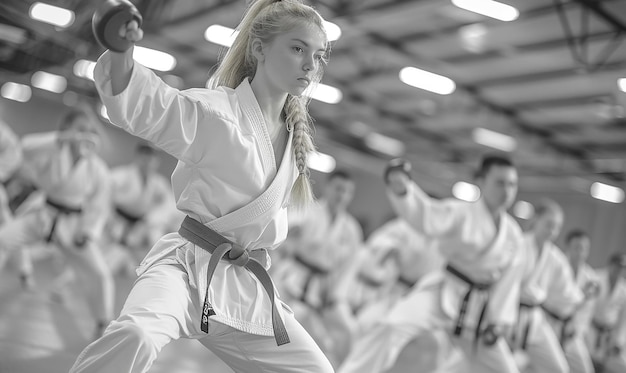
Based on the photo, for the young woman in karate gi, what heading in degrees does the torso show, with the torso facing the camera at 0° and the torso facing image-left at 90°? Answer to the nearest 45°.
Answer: approximately 315°

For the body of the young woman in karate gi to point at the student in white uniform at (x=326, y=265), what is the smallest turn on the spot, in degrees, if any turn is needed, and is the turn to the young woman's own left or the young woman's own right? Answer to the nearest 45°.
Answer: approximately 135° to the young woman's own left

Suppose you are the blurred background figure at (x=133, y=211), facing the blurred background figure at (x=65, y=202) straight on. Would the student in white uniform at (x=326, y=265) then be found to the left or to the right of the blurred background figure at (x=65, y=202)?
left

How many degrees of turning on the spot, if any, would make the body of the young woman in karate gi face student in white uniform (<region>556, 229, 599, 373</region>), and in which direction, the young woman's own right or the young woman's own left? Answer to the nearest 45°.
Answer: approximately 90° to the young woman's own left

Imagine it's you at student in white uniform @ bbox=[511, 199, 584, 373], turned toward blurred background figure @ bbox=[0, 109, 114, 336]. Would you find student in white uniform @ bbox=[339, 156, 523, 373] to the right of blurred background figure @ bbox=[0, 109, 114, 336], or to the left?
left

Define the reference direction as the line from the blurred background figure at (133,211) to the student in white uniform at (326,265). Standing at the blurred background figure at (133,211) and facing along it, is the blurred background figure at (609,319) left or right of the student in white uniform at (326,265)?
left
